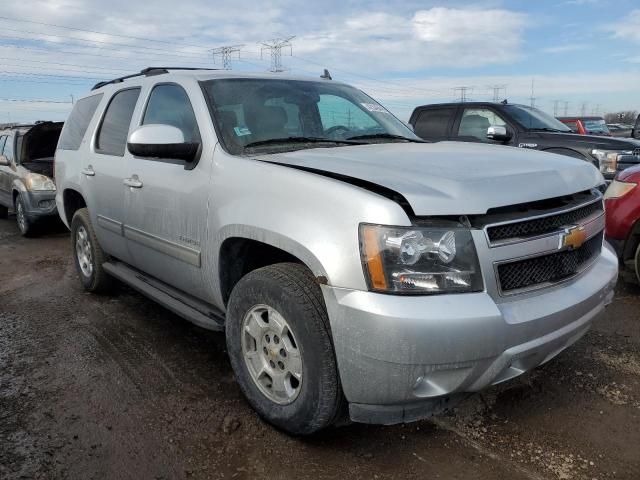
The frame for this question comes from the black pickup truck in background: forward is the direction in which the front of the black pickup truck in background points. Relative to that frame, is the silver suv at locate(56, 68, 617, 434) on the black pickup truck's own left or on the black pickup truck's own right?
on the black pickup truck's own right

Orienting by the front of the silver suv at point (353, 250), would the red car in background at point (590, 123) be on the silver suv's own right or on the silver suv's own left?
on the silver suv's own left

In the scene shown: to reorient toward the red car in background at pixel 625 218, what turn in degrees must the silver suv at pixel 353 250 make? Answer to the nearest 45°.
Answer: approximately 90° to its left

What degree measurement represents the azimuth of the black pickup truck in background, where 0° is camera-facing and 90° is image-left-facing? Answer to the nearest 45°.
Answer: approximately 315°

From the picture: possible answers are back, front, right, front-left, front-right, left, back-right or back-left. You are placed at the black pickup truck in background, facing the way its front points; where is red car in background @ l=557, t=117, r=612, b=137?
back-left

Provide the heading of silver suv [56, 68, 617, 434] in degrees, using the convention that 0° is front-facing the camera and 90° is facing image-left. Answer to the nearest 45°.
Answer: approximately 315°
